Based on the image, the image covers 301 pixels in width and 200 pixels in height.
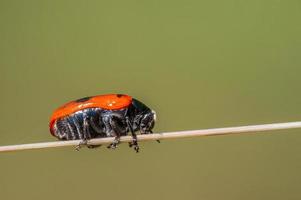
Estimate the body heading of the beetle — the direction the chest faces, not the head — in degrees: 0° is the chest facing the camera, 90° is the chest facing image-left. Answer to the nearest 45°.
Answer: approximately 270°
